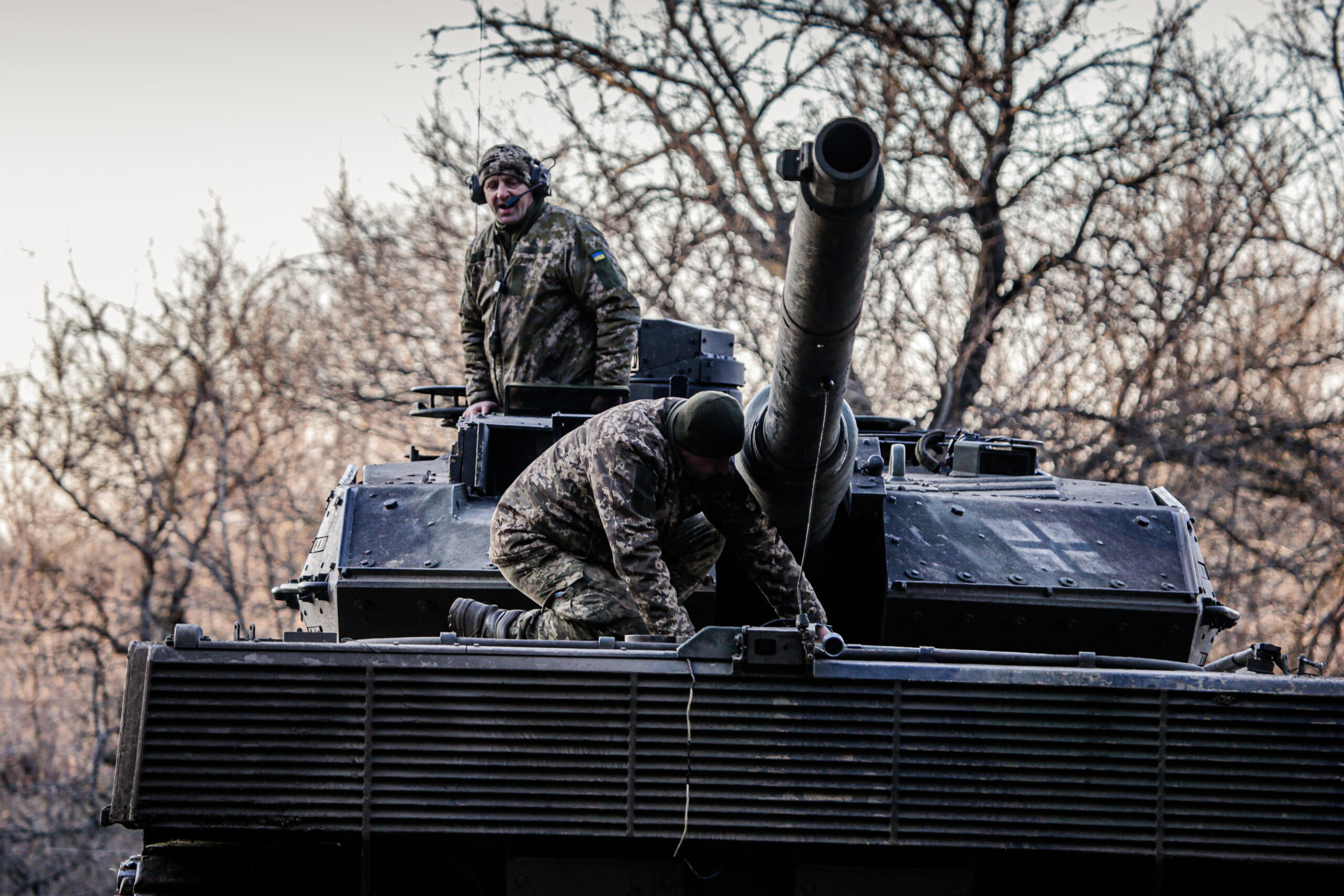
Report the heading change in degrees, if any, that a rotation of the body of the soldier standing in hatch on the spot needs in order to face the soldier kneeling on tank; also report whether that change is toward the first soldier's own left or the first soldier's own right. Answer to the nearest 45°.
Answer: approximately 45° to the first soldier's own left

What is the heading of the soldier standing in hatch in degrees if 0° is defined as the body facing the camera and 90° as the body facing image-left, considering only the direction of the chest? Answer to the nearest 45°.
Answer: approximately 45°
